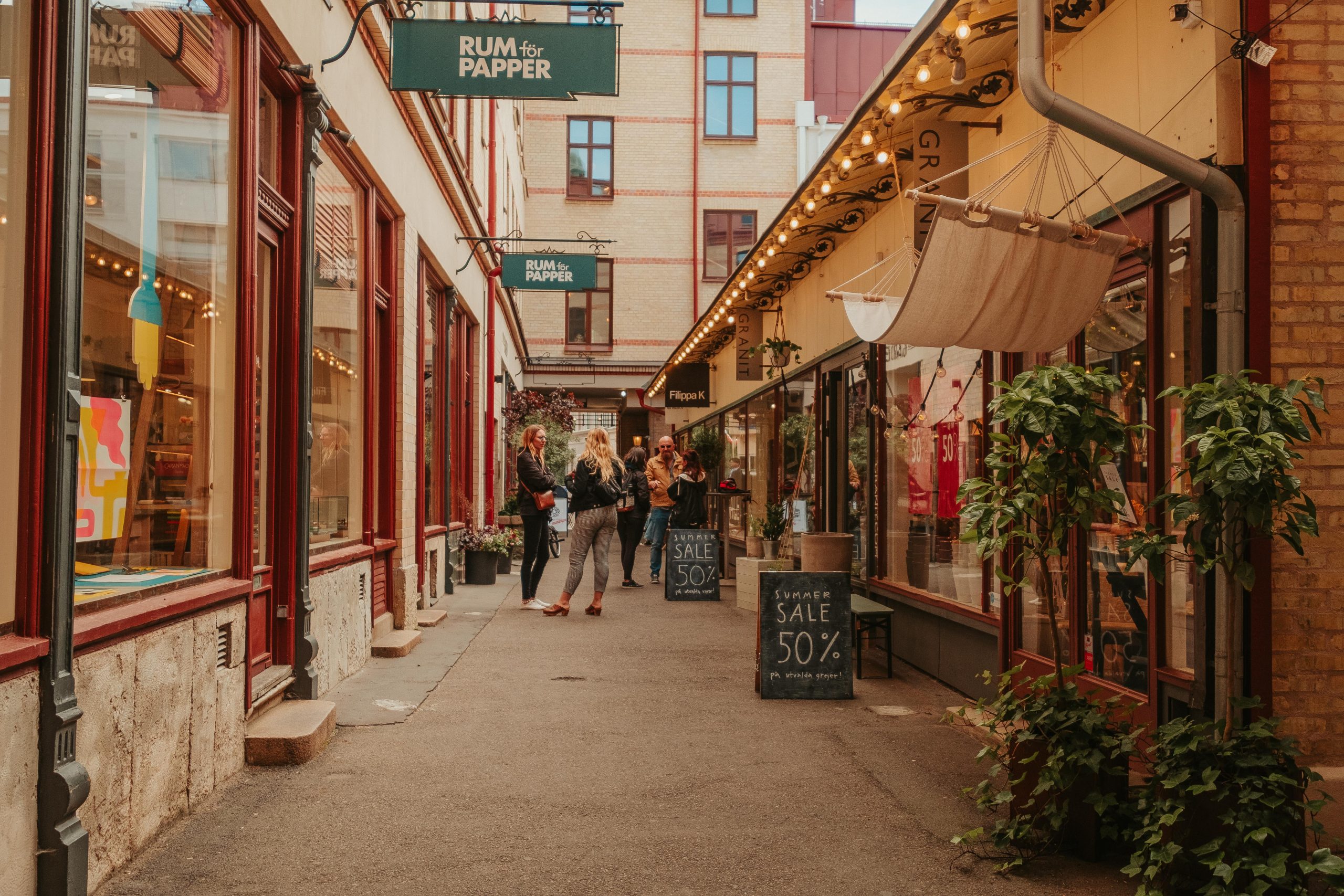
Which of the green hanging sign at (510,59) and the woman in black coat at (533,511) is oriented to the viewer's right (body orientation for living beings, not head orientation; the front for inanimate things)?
the woman in black coat

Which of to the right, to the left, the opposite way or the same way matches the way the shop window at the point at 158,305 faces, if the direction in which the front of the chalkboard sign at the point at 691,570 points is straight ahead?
to the left

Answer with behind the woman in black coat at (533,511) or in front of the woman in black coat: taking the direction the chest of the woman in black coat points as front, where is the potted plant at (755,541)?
in front

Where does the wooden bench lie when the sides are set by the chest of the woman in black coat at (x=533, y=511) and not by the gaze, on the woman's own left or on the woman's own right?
on the woman's own right

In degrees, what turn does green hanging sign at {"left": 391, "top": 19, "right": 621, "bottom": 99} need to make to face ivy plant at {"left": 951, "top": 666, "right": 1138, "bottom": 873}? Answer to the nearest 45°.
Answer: approximately 45° to its left

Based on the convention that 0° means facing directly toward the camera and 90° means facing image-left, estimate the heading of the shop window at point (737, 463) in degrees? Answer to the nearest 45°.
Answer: approximately 45°

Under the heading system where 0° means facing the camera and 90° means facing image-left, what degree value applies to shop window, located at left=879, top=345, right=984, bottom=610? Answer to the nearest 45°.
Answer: approximately 45°

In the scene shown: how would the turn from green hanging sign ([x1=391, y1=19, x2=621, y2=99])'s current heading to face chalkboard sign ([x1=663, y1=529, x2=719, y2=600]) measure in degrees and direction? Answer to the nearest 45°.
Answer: approximately 180°

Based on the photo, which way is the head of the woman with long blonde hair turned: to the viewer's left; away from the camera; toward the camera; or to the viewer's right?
away from the camera

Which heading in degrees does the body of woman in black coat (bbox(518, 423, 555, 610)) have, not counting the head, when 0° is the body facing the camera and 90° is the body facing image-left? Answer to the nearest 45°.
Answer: approximately 270°

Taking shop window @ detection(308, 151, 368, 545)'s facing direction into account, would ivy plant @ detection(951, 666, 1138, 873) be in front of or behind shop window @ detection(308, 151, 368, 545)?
in front

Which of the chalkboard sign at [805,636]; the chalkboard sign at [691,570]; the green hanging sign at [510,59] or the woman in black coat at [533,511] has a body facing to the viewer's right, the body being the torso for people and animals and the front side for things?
the woman in black coat

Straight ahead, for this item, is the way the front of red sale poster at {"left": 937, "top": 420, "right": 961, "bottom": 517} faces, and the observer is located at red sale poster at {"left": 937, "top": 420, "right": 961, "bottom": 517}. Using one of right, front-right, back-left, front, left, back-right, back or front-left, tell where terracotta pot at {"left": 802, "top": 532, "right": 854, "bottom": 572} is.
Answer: right

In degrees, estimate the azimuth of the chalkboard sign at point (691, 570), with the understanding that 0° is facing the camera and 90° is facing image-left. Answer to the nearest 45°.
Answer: approximately 0°

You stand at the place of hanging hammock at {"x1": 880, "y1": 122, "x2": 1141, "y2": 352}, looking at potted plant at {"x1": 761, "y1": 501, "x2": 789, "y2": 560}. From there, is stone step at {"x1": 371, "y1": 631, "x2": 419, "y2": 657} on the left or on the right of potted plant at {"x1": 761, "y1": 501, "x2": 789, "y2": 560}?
left

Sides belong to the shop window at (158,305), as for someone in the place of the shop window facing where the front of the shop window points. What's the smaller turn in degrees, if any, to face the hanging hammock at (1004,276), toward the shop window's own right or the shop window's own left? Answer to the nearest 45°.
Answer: approximately 45° to the shop window's own left

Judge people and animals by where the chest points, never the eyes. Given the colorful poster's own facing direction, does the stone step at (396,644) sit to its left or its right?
on its left
